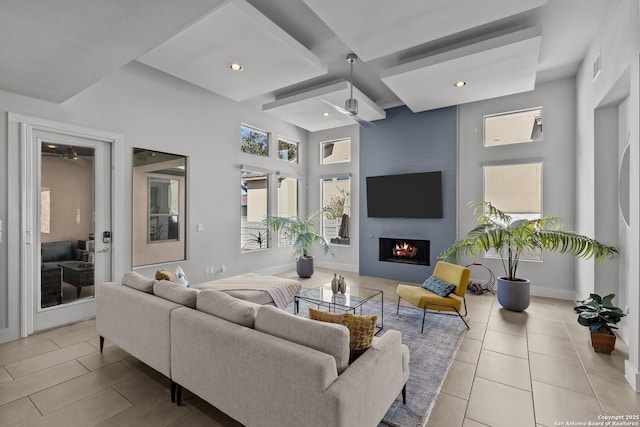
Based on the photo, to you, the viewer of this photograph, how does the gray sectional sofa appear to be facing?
facing away from the viewer and to the right of the viewer

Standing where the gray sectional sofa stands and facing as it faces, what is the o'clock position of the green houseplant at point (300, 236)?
The green houseplant is roughly at 11 o'clock from the gray sectional sofa.

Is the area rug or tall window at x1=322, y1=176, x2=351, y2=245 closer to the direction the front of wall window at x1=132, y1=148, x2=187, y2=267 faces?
the area rug

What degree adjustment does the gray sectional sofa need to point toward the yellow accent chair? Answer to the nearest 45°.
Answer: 0° — it already faces it

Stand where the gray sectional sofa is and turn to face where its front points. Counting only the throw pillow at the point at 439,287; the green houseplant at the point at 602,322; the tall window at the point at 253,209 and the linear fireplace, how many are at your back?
0

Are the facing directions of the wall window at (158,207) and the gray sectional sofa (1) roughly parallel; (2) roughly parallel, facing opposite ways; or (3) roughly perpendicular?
roughly perpendicular

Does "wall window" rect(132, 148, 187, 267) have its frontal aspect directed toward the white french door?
no

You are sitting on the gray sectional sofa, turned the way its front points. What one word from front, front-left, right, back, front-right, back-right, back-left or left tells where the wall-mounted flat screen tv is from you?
front

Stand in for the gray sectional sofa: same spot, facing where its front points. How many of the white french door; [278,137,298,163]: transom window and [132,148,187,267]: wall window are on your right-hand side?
0

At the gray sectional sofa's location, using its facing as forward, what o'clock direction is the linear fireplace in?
The linear fireplace is roughly at 12 o'clock from the gray sectional sofa.

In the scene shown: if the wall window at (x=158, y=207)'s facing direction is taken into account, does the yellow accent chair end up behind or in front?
in front

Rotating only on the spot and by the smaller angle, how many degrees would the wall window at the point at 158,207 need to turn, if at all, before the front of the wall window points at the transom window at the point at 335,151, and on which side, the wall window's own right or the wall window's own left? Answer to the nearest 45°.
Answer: approximately 45° to the wall window's own left

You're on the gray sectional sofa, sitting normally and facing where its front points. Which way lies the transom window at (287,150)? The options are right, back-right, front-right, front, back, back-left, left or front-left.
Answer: front-left

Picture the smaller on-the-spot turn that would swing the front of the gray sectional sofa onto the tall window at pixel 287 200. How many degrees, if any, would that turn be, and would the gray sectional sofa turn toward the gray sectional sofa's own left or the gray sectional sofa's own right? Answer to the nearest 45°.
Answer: approximately 45° to the gray sectional sofa's own left

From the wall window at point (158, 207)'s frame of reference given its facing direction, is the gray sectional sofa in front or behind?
in front

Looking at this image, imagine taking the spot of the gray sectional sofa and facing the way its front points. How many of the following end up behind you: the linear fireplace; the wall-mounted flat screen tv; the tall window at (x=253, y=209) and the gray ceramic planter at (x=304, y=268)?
0

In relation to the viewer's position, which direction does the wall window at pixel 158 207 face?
facing the viewer and to the right of the viewer

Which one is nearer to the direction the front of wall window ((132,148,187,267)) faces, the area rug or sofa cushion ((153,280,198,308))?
the area rug

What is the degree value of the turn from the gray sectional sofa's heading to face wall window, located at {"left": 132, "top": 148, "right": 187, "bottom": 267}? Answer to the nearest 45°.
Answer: approximately 90° to its left

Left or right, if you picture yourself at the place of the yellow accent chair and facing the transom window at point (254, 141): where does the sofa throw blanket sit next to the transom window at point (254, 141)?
left

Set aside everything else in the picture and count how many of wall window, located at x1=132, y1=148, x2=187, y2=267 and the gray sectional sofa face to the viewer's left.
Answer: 0

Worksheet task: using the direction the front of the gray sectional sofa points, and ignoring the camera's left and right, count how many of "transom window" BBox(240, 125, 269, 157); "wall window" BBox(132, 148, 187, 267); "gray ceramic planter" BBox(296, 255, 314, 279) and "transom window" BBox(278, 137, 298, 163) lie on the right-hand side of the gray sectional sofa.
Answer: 0
